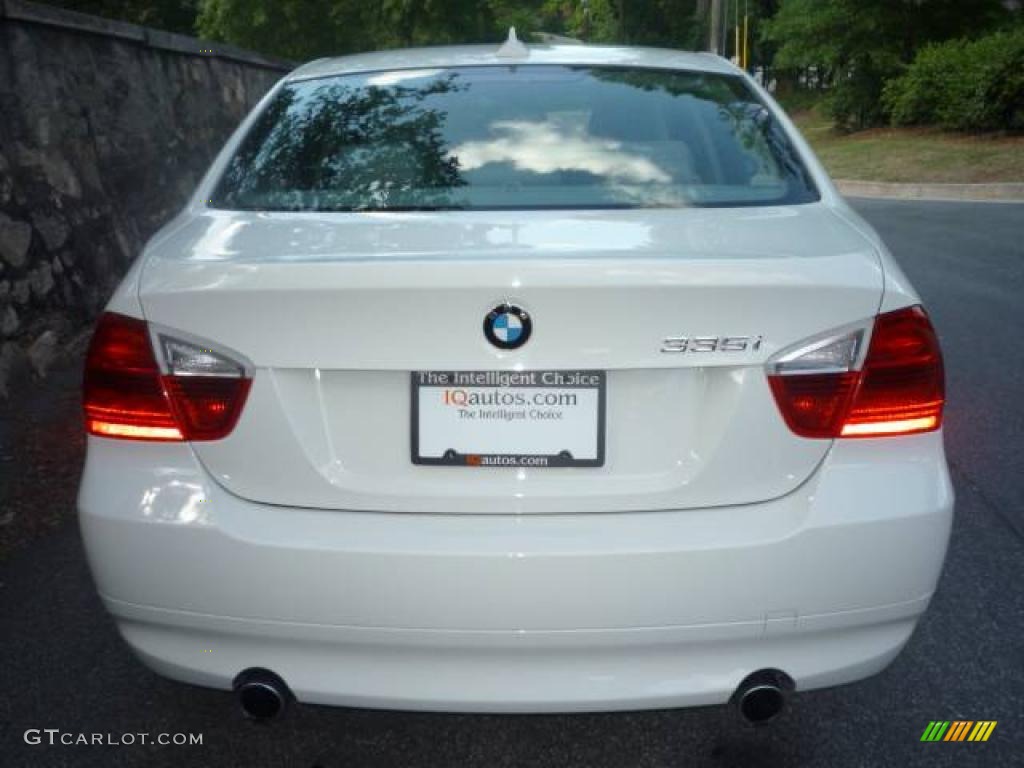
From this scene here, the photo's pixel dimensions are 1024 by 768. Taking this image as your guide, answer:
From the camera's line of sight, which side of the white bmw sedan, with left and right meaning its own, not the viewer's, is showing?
back

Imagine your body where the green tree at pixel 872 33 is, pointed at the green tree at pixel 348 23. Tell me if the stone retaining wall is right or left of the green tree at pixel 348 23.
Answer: left

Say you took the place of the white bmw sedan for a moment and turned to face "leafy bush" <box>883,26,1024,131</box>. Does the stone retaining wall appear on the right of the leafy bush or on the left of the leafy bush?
left

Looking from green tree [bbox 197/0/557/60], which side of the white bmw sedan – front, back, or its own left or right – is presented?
front

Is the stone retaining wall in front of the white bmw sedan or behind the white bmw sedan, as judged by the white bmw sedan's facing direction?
in front

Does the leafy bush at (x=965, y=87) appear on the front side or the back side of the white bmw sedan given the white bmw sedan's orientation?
on the front side
